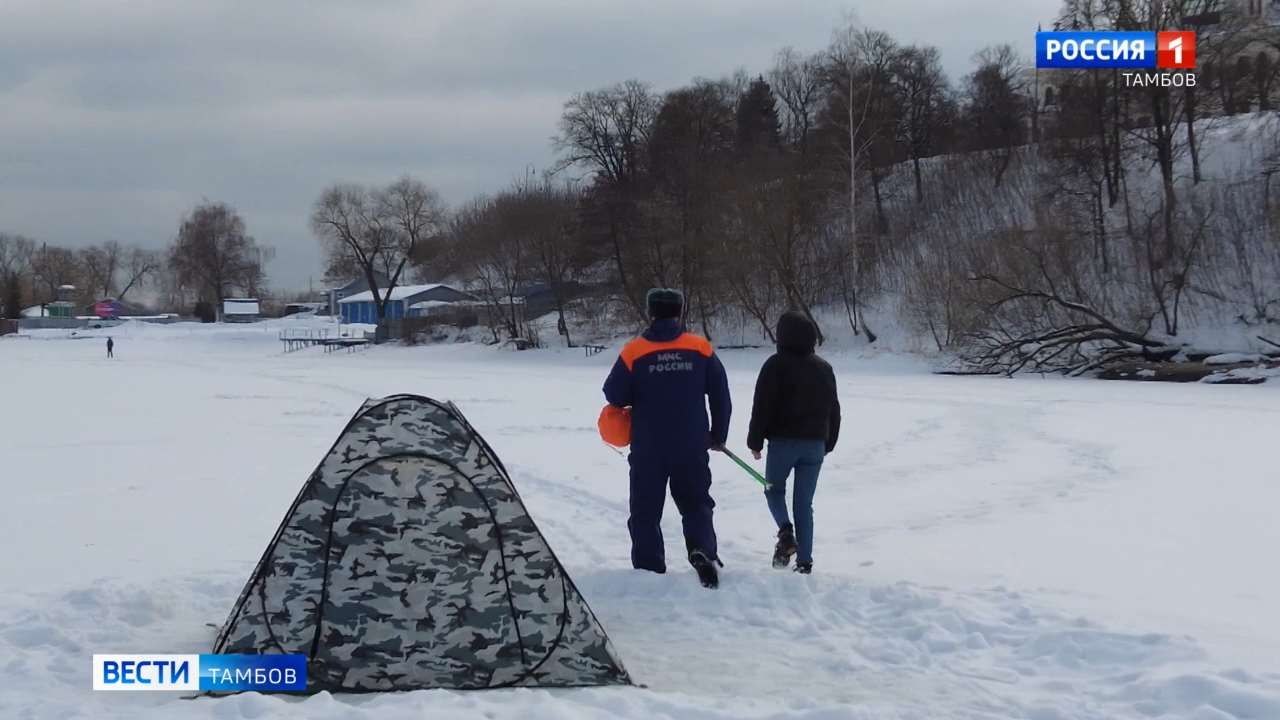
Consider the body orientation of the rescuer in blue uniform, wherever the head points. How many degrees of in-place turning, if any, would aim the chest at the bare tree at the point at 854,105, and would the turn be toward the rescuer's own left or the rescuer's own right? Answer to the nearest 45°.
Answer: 0° — they already face it

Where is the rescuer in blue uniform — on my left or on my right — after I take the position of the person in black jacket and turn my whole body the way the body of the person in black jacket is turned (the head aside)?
on my left

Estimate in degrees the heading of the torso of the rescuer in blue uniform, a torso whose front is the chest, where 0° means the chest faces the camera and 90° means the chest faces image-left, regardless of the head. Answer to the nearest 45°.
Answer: approximately 180°

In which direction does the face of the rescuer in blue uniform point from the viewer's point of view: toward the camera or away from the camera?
away from the camera

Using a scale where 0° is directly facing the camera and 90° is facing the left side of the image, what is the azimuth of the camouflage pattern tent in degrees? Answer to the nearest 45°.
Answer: approximately 0°

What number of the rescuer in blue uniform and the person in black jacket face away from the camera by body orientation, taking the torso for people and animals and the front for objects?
2

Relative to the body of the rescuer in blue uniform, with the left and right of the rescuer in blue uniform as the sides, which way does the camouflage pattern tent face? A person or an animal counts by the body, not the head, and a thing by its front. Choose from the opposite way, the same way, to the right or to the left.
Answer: the opposite way

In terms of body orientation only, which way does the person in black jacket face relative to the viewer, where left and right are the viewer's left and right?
facing away from the viewer

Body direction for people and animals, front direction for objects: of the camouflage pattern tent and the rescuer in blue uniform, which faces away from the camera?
the rescuer in blue uniform
